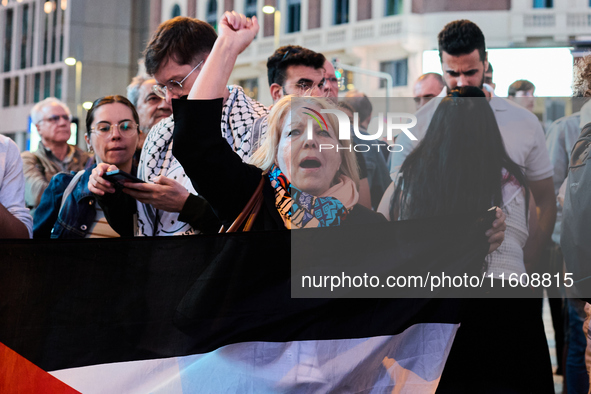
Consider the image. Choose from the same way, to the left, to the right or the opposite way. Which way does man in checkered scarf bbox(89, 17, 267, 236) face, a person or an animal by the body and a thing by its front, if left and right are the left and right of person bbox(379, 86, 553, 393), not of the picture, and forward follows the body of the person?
the opposite way

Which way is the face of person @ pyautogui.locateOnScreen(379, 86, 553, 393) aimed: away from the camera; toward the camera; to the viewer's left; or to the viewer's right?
away from the camera

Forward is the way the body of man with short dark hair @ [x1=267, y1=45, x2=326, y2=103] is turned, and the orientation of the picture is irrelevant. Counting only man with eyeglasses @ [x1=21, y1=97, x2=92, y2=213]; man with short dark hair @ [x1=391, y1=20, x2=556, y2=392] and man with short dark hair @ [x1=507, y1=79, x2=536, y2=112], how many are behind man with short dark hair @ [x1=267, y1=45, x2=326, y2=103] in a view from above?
1

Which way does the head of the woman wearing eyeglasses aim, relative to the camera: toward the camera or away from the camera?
toward the camera

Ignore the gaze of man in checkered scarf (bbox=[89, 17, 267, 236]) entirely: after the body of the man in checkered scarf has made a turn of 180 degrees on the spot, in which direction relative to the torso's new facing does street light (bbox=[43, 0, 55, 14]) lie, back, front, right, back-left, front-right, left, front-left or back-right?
front-left

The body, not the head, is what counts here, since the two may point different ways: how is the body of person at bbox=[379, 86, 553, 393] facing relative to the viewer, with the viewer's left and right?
facing away from the viewer

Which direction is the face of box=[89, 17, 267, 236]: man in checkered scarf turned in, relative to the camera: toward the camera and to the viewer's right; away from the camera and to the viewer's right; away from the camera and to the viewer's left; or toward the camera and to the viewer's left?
toward the camera and to the viewer's left

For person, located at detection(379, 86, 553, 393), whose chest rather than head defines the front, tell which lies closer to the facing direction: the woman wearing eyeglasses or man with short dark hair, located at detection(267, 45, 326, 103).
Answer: the man with short dark hair

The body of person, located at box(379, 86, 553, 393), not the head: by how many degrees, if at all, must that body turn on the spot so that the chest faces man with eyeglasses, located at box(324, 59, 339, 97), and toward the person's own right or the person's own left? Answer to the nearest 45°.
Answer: approximately 45° to the person's own left

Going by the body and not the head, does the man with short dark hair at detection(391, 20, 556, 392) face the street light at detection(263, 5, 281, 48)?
no

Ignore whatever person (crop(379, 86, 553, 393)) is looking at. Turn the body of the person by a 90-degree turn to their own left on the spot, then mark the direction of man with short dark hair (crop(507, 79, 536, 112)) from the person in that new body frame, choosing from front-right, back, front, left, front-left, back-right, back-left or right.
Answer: right

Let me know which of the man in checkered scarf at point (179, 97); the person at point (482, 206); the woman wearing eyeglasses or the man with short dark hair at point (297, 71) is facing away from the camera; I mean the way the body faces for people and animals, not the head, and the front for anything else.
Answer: the person

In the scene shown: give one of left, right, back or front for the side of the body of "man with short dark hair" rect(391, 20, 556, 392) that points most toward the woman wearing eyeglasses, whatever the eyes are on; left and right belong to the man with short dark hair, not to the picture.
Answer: right

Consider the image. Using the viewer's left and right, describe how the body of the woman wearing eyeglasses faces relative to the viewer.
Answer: facing the viewer and to the right of the viewer

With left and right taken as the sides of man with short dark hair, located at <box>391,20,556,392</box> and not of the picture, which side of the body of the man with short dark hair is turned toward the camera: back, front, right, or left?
front
